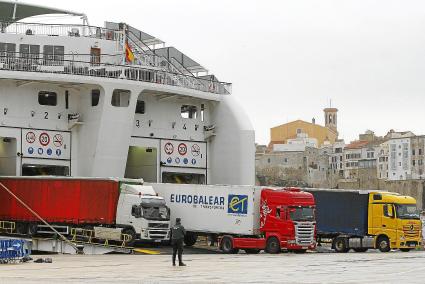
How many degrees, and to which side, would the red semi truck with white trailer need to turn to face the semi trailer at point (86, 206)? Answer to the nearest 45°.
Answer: approximately 135° to its right

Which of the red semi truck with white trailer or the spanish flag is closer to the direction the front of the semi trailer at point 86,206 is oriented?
the red semi truck with white trailer

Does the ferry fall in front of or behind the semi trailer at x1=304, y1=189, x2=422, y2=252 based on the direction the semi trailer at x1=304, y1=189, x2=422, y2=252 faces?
behind

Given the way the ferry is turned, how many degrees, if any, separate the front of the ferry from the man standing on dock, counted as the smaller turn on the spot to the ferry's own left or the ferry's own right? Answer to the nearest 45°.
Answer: approximately 180°

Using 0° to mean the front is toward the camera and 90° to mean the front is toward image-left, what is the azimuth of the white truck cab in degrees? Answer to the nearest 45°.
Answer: approximately 315°

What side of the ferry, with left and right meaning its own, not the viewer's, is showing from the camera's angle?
back

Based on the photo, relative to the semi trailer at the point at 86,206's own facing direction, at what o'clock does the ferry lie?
The ferry is roughly at 8 o'clock from the semi trailer.

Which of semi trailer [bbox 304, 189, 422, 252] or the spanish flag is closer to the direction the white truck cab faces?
the semi trailer

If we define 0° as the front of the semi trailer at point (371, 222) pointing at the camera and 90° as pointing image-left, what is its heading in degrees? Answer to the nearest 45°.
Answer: approximately 315°
